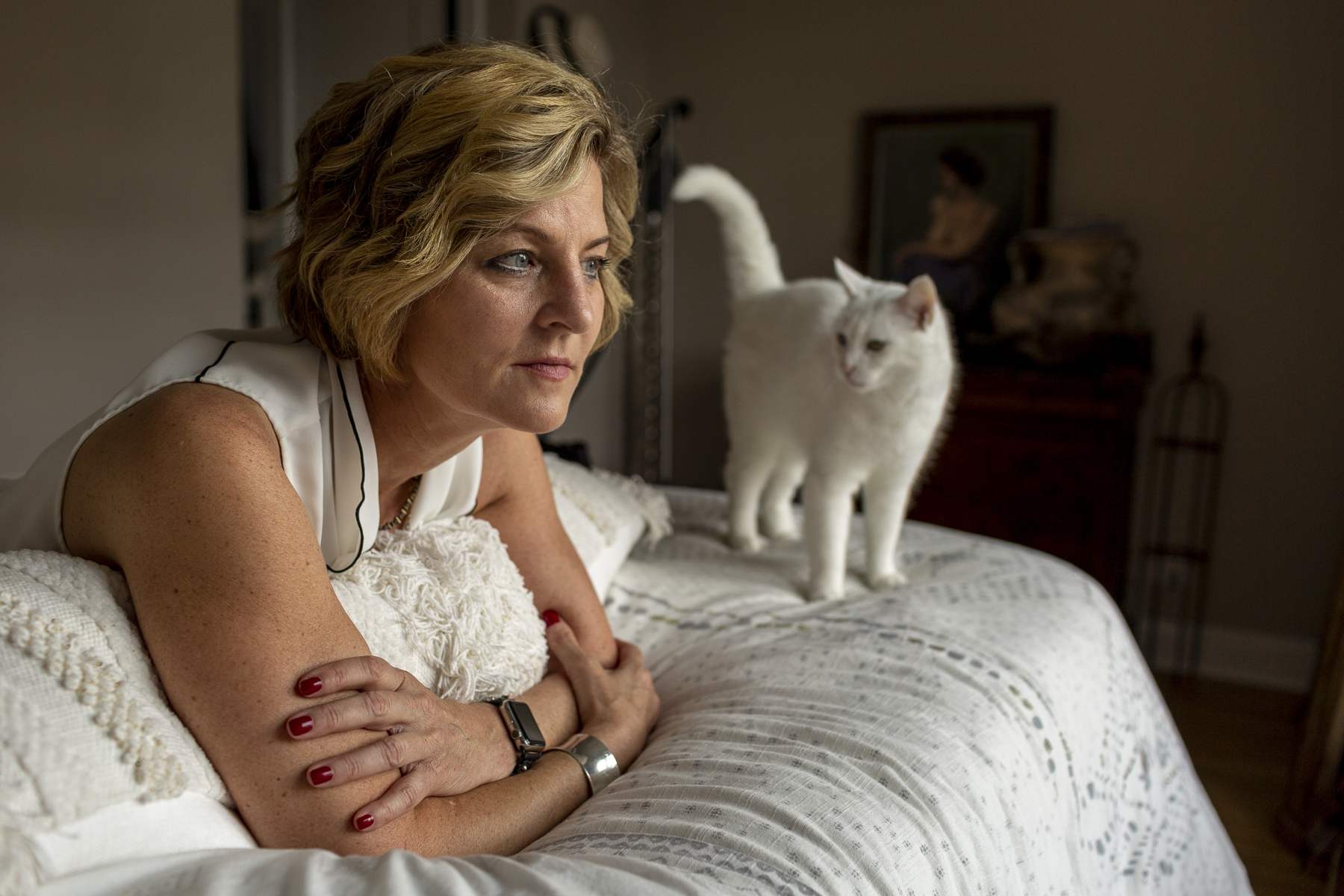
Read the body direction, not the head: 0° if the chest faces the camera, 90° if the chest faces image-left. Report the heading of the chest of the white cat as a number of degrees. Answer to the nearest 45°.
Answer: approximately 315°

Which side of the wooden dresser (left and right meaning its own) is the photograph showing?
front

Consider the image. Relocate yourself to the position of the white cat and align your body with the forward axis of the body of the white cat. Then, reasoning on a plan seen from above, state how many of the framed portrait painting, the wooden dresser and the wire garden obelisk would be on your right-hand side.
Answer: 0

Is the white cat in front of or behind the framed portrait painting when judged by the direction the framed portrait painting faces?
in front

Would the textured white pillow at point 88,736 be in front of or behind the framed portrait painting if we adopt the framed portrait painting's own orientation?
in front

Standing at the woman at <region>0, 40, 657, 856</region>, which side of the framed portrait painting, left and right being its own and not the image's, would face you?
front

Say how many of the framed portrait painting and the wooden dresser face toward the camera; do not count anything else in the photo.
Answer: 2

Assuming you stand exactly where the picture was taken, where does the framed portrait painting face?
facing the viewer

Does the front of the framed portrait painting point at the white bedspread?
yes

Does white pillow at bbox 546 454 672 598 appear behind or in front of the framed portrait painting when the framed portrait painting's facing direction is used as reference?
in front

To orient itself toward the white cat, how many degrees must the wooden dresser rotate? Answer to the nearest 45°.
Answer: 0° — it already faces it
